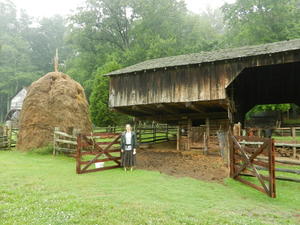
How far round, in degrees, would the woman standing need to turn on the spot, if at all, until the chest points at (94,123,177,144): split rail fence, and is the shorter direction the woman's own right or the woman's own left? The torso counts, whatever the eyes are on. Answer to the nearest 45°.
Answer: approximately 180°

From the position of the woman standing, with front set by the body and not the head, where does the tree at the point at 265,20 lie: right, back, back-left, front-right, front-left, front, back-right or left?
back-left

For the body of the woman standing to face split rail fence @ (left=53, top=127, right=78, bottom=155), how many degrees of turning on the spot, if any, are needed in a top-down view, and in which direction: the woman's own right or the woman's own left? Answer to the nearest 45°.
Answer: approximately 135° to the woman's own right

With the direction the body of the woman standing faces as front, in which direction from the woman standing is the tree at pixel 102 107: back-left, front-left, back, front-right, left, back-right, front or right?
back

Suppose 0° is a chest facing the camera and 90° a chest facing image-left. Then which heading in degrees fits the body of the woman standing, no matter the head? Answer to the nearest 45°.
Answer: approximately 0°
